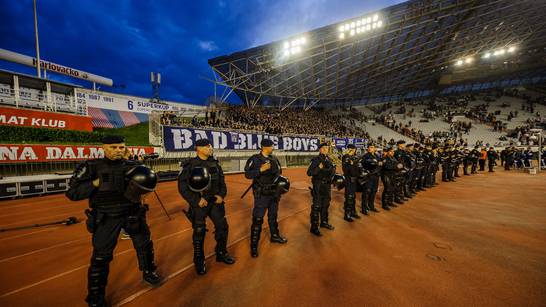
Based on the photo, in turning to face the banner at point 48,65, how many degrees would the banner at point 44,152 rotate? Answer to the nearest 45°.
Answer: approximately 135° to its left

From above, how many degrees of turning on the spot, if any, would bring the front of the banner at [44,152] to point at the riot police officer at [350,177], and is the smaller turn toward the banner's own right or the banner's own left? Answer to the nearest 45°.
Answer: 0° — it already faces them

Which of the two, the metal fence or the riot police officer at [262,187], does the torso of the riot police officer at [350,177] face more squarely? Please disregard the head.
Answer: the riot police officer

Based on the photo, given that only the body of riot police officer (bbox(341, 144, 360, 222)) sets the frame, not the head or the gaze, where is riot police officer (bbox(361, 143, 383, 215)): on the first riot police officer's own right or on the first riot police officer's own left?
on the first riot police officer's own left

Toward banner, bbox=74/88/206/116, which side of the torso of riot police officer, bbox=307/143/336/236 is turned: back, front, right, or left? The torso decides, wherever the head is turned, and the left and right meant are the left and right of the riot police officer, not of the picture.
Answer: back

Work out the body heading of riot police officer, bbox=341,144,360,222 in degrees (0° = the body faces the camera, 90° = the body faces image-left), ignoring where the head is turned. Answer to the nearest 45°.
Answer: approximately 315°

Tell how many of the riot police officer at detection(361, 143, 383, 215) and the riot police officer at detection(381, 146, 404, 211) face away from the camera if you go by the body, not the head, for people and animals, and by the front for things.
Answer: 0

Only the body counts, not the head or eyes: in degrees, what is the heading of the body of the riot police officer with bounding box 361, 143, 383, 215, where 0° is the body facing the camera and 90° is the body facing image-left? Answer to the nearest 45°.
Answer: approximately 315°

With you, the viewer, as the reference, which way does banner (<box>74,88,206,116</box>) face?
facing the viewer and to the right of the viewer

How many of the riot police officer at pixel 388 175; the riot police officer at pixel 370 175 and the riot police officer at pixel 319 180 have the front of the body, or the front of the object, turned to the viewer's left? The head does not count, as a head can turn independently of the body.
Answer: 0
